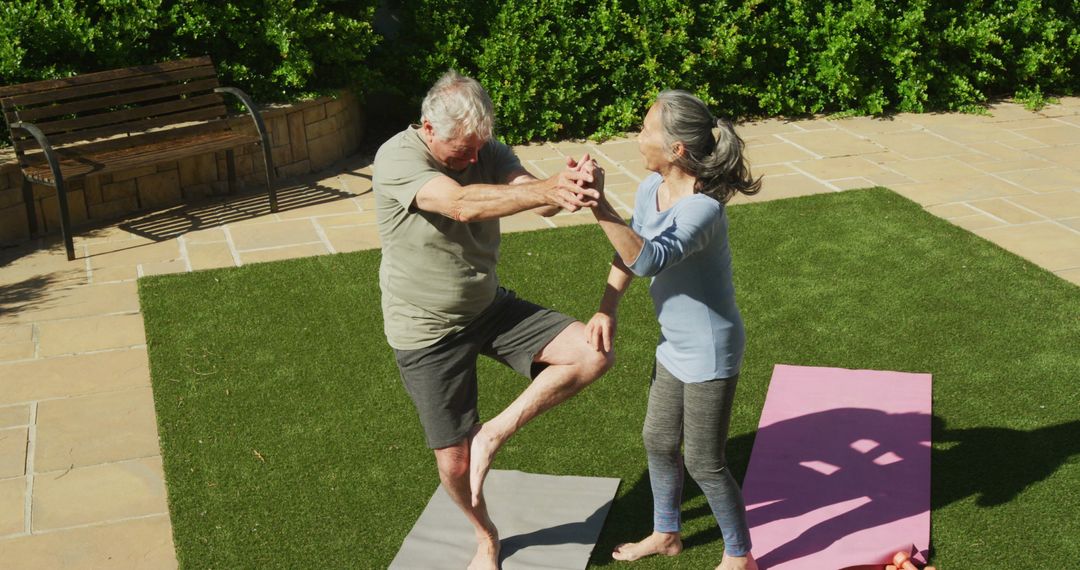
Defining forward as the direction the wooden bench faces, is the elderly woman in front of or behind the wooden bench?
in front

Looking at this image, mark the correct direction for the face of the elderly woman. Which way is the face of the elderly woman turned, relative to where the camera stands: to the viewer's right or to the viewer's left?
to the viewer's left

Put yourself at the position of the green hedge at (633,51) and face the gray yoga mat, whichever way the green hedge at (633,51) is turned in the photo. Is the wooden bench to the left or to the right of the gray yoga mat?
right

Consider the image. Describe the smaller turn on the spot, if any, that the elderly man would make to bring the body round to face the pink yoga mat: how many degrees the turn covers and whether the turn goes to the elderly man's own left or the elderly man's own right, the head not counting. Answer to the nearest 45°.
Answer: approximately 45° to the elderly man's own left

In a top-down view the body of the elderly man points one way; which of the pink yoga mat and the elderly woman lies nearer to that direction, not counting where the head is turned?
the elderly woman

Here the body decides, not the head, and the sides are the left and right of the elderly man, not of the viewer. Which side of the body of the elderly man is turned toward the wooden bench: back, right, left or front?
back

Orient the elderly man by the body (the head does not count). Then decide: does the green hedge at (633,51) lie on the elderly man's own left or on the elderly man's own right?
on the elderly man's own left

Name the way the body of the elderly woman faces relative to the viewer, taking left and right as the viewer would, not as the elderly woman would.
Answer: facing the viewer and to the left of the viewer

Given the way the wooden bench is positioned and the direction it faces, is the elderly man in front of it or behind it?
in front

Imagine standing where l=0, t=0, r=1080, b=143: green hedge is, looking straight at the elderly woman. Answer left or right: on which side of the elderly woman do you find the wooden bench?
right

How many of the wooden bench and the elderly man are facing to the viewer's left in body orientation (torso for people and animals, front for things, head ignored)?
0

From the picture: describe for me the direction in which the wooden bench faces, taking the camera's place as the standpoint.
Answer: facing the viewer and to the right of the viewer
